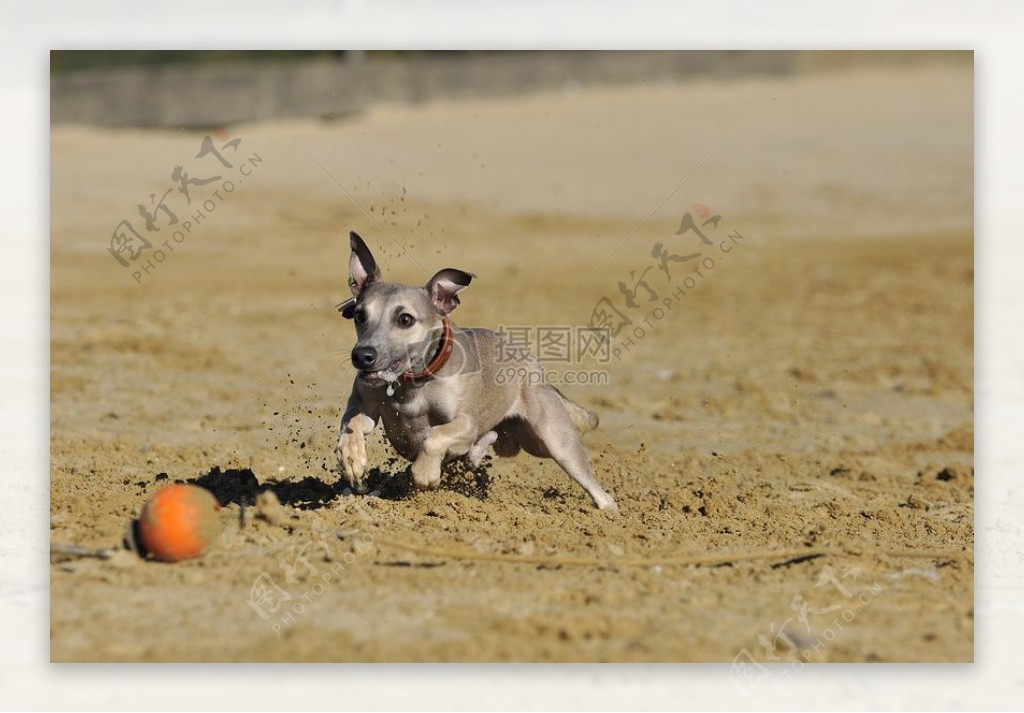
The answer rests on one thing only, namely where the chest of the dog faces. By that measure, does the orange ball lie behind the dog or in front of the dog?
in front

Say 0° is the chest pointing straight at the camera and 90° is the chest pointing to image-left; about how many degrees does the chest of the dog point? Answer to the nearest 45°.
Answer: approximately 45°
